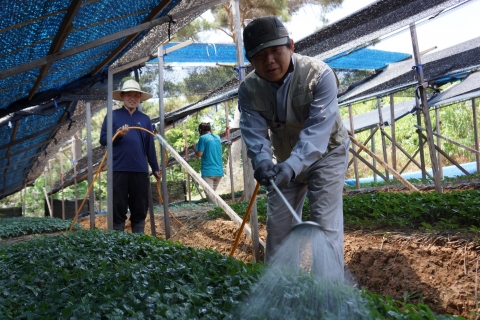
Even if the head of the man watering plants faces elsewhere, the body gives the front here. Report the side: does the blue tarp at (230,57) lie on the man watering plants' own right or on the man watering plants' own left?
on the man watering plants' own right

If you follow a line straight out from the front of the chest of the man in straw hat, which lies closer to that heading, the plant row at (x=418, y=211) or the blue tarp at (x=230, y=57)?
the plant row

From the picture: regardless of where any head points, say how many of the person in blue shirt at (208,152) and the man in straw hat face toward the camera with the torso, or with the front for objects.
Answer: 1

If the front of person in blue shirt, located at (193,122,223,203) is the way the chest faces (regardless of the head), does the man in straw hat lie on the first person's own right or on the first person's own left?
on the first person's own left

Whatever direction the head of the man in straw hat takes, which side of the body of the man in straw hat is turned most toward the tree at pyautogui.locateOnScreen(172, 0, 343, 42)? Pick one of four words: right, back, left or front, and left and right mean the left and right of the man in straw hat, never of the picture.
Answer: back

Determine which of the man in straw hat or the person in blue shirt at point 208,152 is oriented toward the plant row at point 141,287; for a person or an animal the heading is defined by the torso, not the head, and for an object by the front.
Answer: the man in straw hat

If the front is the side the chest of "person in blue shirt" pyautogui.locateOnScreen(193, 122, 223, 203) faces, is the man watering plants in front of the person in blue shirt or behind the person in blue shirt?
behind

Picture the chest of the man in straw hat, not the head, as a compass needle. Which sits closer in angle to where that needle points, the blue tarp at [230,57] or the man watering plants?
the man watering plants

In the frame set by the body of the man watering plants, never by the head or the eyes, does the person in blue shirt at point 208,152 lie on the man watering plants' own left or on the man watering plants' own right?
on the man watering plants' own right

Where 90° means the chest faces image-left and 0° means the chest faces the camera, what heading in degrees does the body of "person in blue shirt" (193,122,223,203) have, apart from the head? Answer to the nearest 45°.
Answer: approximately 135°
